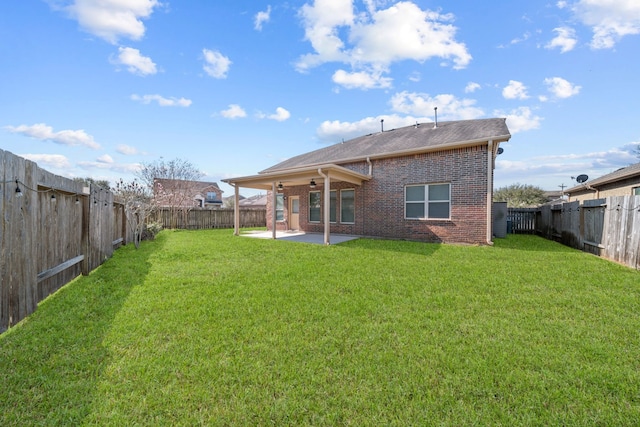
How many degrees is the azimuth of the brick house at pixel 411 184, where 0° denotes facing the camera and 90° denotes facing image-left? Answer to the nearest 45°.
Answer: approximately 225°

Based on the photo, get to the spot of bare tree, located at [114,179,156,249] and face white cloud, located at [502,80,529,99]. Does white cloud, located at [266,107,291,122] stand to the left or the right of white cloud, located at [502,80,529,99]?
left

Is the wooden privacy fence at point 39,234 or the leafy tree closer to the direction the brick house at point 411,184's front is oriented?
the leafy tree

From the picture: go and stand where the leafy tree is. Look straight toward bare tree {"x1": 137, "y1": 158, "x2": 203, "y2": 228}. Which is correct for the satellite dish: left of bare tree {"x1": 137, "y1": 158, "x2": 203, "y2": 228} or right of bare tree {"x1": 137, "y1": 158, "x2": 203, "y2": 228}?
left

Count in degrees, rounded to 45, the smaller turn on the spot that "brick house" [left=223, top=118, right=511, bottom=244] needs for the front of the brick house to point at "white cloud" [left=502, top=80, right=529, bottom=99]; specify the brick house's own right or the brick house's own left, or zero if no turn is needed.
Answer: approximately 45° to the brick house's own right

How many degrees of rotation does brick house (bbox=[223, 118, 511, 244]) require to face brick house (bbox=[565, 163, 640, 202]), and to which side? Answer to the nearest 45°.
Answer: approximately 45° to its right

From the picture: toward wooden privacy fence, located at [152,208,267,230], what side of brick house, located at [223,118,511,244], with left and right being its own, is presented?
left

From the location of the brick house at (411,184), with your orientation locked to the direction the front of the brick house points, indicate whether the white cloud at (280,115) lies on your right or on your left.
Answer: on your left
